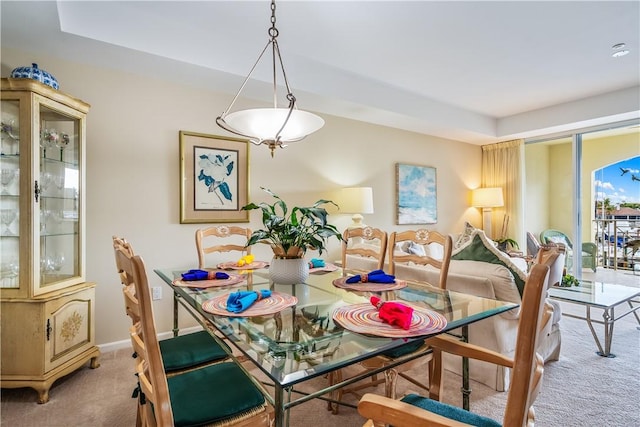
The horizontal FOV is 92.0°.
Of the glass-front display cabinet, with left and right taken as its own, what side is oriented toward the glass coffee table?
front

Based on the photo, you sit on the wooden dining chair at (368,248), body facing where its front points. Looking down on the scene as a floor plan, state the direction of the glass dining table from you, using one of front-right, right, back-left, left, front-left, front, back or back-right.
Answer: front

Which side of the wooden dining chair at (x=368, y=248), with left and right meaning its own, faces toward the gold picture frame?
right

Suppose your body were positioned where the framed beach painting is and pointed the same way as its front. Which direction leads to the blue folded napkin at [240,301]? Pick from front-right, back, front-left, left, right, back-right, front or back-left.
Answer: front-right

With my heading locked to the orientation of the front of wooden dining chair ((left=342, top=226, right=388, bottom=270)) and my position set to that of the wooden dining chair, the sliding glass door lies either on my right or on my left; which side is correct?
on my left

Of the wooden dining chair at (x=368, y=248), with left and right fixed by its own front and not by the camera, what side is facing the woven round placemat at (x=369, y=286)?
front

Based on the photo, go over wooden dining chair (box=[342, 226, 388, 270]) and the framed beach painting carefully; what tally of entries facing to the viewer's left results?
0

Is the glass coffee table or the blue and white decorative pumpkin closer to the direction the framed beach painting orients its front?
the glass coffee table

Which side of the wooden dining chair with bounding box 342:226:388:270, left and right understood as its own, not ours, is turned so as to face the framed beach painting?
back

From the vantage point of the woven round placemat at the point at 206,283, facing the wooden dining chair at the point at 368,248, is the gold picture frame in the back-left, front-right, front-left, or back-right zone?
front-left

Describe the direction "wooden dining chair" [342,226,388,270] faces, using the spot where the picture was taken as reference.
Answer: facing the viewer

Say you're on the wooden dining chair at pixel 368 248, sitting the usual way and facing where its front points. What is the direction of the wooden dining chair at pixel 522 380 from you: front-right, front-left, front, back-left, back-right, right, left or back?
front

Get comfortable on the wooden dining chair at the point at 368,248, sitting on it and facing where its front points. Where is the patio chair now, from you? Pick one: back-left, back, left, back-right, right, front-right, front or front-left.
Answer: back-left

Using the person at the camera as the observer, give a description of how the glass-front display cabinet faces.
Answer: facing the viewer and to the right of the viewer

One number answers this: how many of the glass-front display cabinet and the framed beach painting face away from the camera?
0

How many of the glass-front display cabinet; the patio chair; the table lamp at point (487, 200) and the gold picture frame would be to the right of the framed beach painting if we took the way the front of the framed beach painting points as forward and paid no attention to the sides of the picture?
2

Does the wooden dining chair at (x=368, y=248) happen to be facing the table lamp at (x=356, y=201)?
no

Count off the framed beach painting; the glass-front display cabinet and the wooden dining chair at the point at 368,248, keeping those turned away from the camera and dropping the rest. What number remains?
0

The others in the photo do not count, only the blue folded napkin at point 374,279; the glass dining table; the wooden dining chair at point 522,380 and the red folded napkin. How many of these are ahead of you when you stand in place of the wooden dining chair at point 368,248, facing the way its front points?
4

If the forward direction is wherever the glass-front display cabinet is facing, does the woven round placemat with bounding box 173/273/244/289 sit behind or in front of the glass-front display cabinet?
in front
